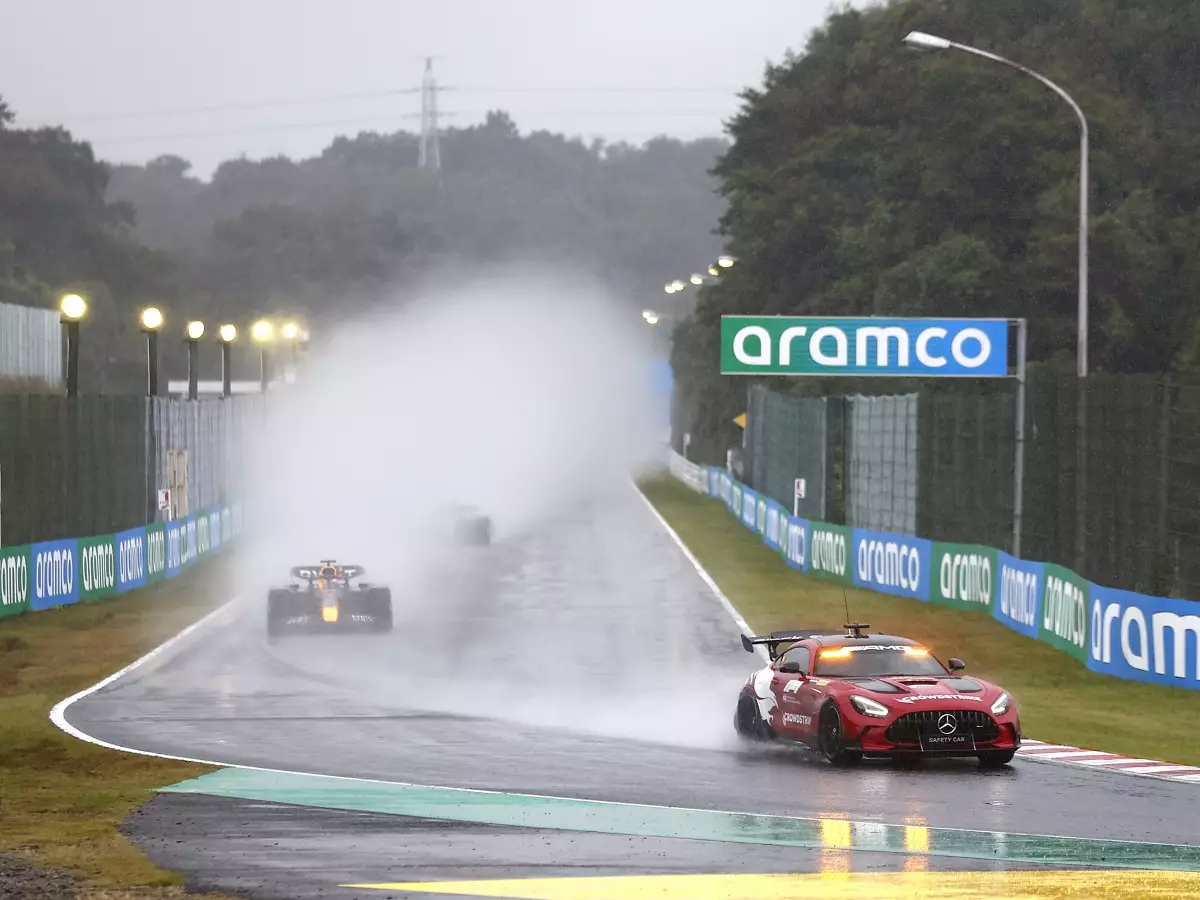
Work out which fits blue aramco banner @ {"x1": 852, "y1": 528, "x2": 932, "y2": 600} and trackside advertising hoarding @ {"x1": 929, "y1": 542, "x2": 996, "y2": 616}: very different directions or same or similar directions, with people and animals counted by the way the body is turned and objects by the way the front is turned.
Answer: same or similar directions

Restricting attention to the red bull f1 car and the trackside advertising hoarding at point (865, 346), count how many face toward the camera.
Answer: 2

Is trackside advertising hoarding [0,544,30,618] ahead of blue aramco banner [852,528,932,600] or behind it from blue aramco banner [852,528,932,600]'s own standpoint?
ahead

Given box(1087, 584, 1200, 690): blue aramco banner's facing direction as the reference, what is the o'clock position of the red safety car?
The red safety car is roughly at 11 o'clock from the blue aramco banner.

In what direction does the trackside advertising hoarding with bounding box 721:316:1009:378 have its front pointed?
toward the camera

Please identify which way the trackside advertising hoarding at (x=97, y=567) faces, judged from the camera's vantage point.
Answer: facing the viewer and to the right of the viewer

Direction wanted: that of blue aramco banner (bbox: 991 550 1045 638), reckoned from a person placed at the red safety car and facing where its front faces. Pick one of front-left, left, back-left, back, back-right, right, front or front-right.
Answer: back-left

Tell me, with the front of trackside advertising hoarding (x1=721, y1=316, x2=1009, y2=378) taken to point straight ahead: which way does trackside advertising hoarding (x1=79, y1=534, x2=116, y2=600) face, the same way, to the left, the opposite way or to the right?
to the left

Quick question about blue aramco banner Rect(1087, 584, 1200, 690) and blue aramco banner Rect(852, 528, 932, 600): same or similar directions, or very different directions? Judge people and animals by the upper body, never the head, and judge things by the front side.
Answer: same or similar directions

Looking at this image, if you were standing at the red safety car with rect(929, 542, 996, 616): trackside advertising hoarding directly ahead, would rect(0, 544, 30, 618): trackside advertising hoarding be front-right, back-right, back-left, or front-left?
front-left

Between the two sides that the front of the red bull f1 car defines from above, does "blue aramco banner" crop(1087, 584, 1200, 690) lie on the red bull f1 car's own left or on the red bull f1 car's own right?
on the red bull f1 car's own left

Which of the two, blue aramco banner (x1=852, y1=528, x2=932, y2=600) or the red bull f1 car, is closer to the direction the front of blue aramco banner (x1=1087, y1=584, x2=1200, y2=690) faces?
the red bull f1 car

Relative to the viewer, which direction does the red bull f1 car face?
toward the camera

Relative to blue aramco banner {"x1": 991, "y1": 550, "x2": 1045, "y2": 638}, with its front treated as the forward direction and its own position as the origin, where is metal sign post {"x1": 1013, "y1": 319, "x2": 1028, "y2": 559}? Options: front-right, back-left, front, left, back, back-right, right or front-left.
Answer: back-right

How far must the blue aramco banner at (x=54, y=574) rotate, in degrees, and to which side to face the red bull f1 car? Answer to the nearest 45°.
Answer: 0° — it already faces it

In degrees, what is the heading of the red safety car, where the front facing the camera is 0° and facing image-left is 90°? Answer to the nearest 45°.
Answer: approximately 315°

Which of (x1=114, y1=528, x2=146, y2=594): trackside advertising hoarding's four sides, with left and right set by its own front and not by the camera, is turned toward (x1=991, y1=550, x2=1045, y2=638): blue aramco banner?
front
